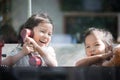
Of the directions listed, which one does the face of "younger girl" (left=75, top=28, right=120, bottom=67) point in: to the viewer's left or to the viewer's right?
to the viewer's left

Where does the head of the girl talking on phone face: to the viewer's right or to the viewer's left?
to the viewer's right

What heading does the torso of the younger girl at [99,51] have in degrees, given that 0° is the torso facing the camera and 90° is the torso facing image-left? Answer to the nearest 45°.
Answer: approximately 45°
